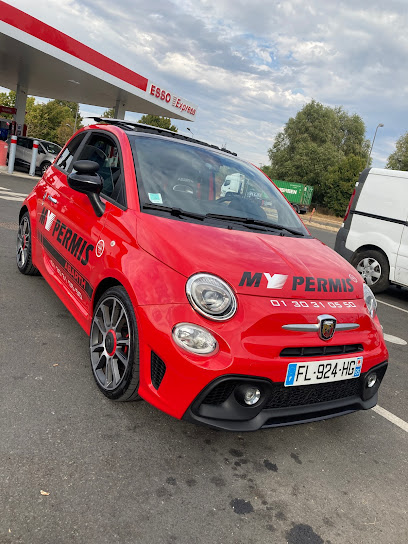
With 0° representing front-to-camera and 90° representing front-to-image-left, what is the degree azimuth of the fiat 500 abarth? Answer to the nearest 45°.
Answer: approximately 315°

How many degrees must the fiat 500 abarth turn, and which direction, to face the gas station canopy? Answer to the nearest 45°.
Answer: approximately 135° to its left

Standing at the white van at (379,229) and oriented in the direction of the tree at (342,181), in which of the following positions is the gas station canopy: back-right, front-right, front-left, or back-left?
front-left

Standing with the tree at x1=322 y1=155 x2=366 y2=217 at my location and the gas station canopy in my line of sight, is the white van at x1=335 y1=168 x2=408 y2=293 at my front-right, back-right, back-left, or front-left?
front-left

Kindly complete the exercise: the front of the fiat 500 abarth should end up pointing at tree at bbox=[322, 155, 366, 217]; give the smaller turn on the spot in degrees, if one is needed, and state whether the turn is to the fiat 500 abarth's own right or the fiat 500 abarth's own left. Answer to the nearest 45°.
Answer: approximately 135° to the fiat 500 abarth's own left

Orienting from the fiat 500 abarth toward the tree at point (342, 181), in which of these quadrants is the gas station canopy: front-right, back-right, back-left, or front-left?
front-left

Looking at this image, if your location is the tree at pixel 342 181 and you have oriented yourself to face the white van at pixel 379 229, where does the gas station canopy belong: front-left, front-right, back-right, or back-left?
front-right

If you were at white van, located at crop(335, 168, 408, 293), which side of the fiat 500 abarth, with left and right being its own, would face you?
left
